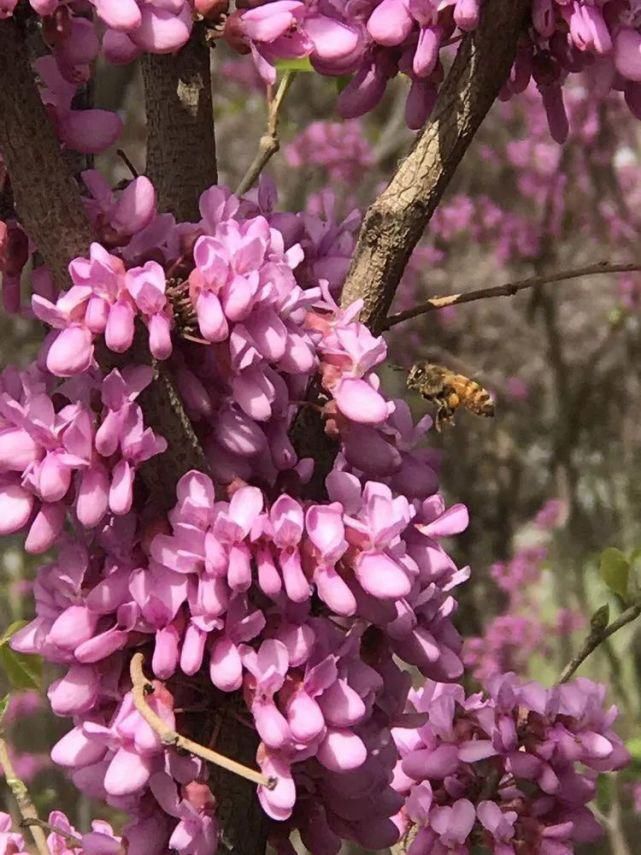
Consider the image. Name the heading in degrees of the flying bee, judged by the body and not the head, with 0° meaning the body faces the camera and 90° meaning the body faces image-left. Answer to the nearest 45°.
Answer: approximately 90°
